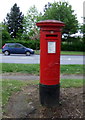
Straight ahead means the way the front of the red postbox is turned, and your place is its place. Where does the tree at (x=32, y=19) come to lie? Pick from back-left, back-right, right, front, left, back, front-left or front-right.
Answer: back

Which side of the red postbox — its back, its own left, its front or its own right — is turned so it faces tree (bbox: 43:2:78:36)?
back

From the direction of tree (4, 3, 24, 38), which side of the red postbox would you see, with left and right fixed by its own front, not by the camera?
back

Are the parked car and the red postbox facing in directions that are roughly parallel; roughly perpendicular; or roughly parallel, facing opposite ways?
roughly perpendicular

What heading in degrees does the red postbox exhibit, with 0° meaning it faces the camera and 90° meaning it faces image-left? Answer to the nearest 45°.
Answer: approximately 0°

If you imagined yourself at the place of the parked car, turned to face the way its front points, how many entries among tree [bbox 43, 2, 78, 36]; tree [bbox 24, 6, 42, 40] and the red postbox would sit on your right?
1
